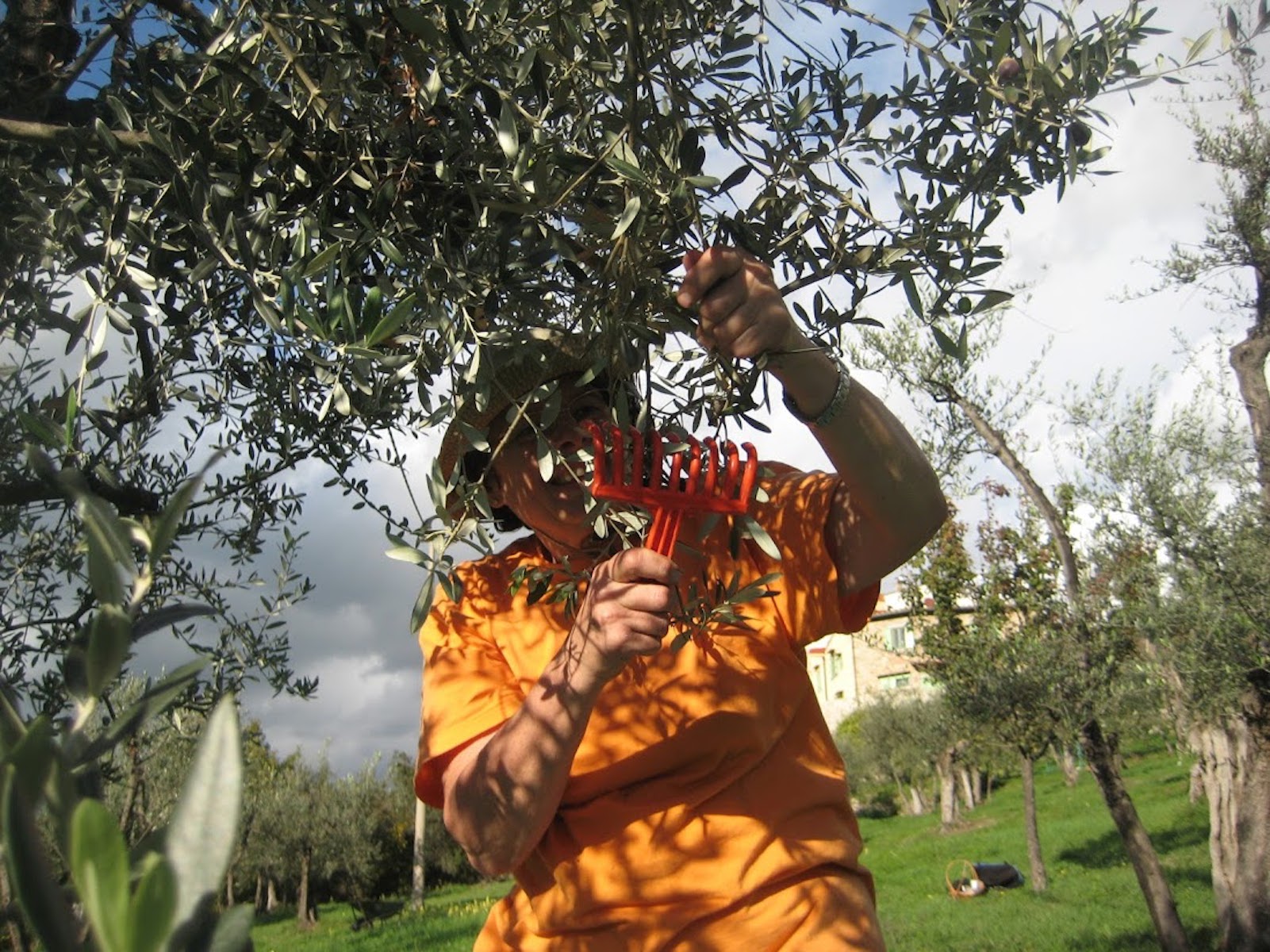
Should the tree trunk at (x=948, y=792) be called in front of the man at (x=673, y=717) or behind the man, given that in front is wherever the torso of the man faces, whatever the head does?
behind

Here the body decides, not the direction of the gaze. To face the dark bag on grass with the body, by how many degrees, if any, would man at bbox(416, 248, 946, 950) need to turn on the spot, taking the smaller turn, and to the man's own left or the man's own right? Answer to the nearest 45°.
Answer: approximately 180°

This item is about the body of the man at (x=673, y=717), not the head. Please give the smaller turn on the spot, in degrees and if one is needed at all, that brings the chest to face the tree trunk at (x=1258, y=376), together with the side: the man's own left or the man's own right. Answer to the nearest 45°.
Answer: approximately 135° to the man's own left

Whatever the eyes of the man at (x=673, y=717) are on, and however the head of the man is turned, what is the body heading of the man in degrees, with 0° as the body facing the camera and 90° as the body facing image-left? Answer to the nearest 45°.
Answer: approximately 0°

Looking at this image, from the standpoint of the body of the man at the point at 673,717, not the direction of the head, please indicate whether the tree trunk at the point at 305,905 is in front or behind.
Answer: behind

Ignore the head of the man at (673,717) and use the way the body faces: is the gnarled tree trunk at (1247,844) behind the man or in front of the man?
behind
